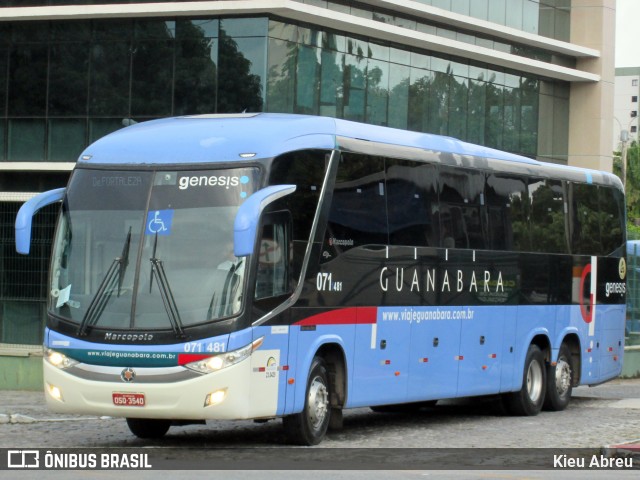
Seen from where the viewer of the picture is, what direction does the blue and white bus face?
facing the viewer and to the left of the viewer
